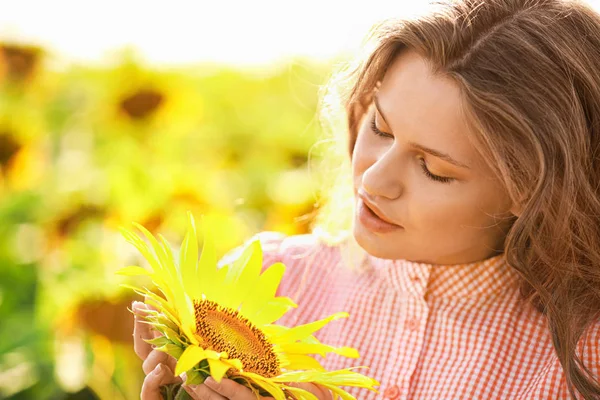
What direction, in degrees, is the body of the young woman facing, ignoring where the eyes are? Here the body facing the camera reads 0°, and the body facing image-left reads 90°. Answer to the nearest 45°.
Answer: approximately 45°

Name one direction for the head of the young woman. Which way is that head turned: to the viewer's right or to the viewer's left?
to the viewer's left
